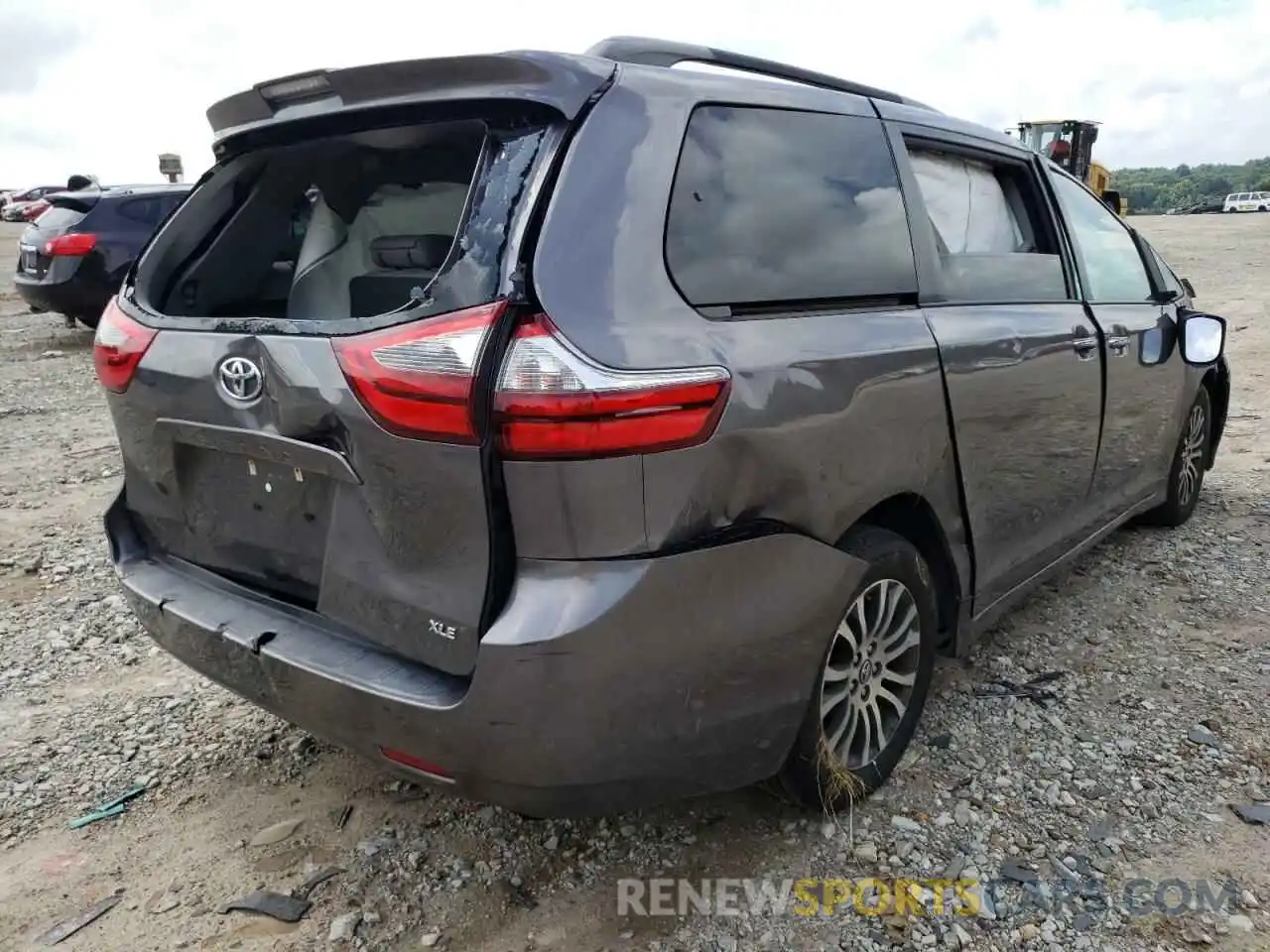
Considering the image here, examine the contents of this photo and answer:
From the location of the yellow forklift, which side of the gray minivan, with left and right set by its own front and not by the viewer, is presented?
front

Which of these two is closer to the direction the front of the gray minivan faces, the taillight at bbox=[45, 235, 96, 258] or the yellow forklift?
the yellow forklift

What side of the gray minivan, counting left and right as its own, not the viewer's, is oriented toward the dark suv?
left

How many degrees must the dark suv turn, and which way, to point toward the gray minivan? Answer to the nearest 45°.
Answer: approximately 135° to its right

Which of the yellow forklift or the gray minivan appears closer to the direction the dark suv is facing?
the yellow forklift

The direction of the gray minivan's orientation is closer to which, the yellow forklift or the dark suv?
the yellow forklift

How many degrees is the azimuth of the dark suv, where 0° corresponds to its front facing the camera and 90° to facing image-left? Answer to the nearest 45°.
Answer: approximately 225°

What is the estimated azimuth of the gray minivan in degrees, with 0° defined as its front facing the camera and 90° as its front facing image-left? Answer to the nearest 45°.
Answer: approximately 225°

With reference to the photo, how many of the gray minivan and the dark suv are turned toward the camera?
0
